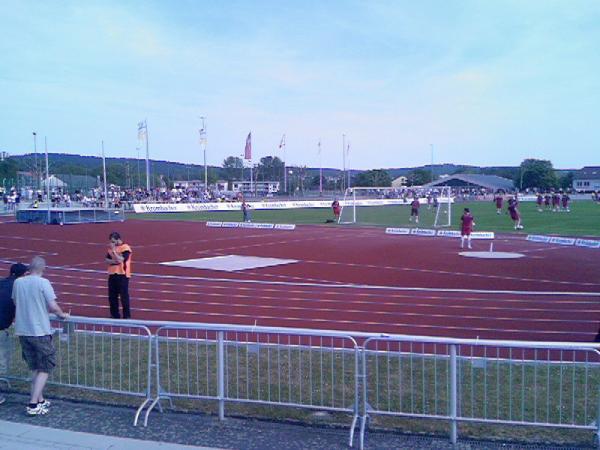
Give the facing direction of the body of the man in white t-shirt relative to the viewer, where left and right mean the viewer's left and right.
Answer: facing away from the viewer and to the right of the viewer

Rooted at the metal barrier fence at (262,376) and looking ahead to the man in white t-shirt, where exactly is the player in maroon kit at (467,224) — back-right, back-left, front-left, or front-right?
back-right

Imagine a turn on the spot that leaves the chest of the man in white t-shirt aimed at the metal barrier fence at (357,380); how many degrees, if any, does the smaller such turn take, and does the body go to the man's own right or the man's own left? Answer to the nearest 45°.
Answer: approximately 45° to the man's own right

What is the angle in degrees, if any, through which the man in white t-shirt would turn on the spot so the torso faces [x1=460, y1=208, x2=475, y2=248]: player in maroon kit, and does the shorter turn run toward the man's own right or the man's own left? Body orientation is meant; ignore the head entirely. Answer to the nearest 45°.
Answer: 0° — they already face them

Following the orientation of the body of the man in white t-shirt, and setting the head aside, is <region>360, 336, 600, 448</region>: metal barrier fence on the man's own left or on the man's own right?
on the man's own right

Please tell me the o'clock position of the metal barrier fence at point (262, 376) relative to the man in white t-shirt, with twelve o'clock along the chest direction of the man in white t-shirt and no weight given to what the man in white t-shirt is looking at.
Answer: The metal barrier fence is roughly at 2 o'clock from the man in white t-shirt.

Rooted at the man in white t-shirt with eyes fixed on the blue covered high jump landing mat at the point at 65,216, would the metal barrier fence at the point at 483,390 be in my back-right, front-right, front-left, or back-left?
back-right

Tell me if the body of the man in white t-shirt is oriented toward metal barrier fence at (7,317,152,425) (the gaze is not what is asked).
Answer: yes
